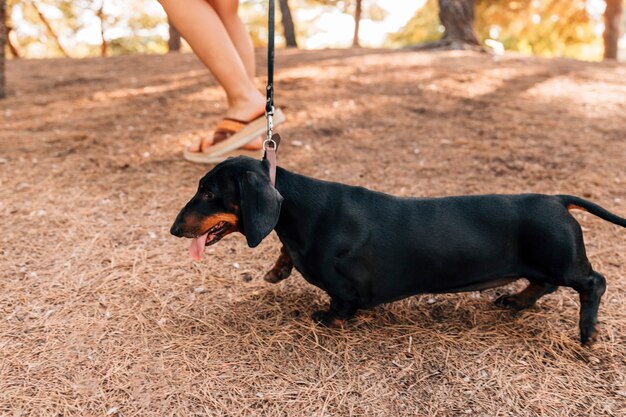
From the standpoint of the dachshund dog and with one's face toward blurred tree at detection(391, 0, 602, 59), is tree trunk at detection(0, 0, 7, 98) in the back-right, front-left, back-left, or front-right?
front-left

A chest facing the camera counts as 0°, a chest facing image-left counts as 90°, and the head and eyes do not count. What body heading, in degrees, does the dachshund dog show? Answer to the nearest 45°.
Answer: approximately 90°

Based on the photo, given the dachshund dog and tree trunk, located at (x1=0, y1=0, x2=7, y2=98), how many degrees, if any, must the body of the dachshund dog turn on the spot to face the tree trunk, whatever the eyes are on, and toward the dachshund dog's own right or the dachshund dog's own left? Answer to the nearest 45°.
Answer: approximately 45° to the dachshund dog's own right

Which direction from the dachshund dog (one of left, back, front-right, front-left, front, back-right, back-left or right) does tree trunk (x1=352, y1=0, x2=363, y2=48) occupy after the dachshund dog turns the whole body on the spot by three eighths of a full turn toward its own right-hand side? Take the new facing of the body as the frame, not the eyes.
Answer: front-left

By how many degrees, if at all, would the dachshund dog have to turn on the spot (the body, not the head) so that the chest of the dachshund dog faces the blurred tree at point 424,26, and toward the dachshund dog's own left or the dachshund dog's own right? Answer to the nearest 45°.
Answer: approximately 90° to the dachshund dog's own right

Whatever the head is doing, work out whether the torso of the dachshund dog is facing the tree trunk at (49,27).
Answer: no

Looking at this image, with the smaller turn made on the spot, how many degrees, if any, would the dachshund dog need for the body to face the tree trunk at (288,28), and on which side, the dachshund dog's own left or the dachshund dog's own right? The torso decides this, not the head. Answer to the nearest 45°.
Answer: approximately 90° to the dachshund dog's own right

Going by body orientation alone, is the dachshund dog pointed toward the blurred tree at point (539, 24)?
no

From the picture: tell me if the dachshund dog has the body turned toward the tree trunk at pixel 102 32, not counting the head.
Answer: no
